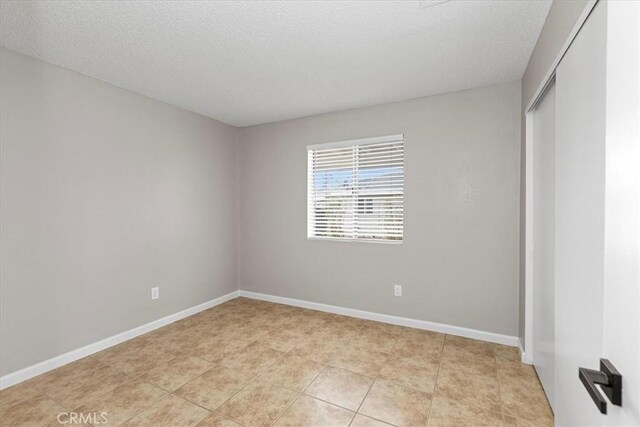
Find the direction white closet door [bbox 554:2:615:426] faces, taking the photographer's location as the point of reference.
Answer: facing to the left of the viewer

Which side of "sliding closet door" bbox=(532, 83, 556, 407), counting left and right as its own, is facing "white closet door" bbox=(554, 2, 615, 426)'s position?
left

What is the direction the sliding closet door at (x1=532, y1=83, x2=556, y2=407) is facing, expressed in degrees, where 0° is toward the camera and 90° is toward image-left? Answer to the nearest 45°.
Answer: approximately 90°

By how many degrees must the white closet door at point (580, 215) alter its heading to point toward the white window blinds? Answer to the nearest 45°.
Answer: approximately 45° to its right

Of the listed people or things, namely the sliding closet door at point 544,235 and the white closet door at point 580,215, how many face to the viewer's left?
2
